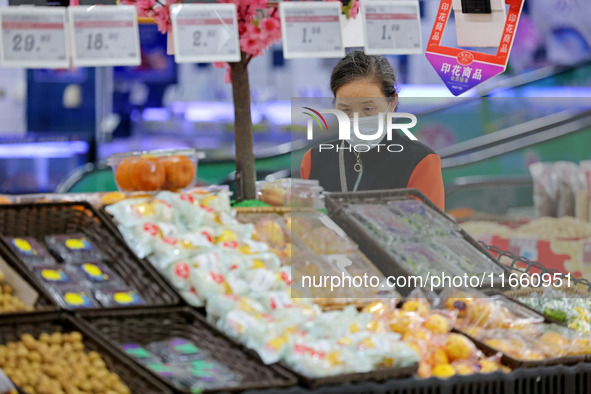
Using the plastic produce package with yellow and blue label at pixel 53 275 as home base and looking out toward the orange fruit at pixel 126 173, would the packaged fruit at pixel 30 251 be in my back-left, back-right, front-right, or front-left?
front-left

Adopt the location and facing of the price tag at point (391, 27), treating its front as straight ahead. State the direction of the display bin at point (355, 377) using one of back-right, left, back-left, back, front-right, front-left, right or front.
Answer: front

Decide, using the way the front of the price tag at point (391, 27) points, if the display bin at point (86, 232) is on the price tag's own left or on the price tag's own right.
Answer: on the price tag's own right

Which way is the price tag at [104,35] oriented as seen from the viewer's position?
toward the camera

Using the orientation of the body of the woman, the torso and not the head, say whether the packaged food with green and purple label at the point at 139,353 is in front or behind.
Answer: in front

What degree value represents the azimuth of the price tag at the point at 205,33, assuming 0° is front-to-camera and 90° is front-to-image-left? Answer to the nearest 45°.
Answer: approximately 0°

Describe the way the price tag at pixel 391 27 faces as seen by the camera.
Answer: facing the viewer

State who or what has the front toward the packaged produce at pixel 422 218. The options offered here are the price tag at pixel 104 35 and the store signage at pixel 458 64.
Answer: the store signage

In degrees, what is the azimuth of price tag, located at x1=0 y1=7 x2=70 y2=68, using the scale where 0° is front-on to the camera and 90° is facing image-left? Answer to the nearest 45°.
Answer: approximately 0°

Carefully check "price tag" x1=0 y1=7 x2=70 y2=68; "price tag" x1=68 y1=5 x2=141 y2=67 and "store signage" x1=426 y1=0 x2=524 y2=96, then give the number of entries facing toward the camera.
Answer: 3
